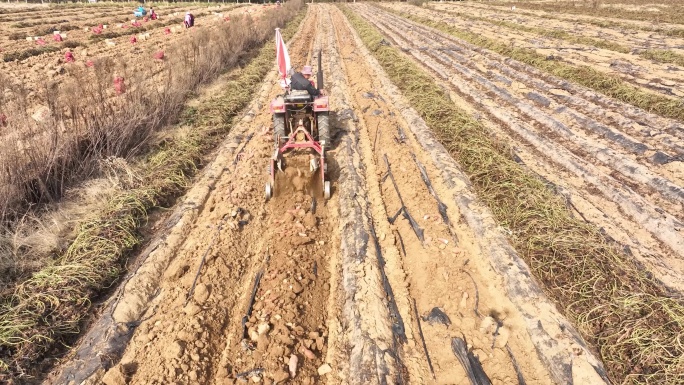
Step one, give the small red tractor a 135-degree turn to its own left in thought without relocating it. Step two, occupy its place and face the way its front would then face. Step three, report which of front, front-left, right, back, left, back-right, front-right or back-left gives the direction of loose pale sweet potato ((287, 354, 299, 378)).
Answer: front-left

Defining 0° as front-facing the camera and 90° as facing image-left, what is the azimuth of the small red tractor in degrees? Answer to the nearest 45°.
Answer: approximately 180°
